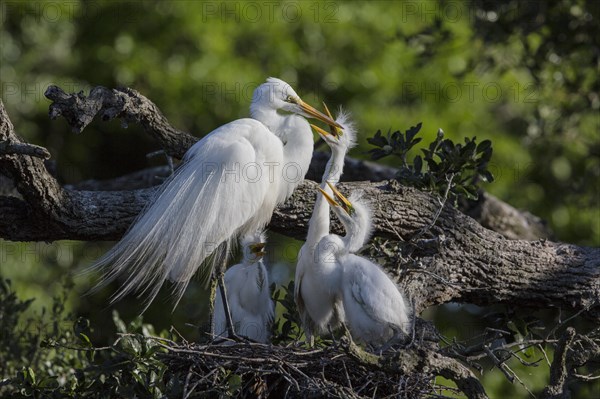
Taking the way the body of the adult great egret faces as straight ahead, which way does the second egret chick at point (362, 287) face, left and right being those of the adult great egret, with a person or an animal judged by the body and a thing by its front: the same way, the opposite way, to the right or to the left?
the opposite way

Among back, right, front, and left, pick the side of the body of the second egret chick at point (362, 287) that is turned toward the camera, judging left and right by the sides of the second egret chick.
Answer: left

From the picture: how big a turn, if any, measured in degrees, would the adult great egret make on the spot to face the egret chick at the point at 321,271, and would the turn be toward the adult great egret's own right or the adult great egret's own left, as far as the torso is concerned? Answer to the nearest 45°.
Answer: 0° — it already faces it

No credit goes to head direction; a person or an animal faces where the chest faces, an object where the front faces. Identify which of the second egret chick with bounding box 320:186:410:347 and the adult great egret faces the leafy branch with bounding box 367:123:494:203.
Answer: the adult great egret

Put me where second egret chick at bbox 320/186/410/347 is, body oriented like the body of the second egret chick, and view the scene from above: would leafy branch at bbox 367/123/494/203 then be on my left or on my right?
on my right

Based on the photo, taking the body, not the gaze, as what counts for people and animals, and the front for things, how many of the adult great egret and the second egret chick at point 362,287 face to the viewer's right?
1

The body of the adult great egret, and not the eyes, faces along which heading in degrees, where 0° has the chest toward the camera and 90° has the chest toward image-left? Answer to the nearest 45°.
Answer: approximately 270°

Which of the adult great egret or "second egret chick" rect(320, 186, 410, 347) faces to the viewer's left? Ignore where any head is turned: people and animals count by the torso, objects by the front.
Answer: the second egret chick

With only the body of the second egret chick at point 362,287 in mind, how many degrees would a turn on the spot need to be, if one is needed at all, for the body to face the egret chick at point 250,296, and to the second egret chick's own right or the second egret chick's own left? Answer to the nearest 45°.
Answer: approximately 45° to the second egret chick's own right

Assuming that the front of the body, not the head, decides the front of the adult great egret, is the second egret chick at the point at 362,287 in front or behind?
in front
